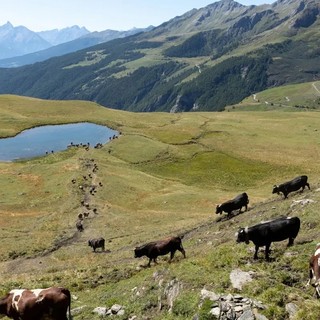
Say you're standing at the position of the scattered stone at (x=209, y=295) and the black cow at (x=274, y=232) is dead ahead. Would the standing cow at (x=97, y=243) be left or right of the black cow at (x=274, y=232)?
left

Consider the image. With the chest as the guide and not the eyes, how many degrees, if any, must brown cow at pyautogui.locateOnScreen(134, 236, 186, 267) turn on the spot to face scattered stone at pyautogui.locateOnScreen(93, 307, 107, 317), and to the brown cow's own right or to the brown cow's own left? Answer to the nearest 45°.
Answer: approximately 90° to the brown cow's own left

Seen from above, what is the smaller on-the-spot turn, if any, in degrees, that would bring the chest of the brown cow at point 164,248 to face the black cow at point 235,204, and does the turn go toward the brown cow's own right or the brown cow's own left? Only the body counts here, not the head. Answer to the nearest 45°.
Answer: approximately 135° to the brown cow's own right

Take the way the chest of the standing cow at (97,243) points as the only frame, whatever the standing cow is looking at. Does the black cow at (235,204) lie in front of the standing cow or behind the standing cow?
behind

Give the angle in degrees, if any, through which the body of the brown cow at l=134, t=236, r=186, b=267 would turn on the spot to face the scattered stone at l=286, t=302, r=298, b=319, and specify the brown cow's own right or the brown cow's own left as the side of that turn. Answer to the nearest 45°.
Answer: approximately 90° to the brown cow's own left

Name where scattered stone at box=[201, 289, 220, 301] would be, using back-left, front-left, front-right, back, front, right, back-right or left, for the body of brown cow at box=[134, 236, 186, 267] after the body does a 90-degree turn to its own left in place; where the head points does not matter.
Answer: front

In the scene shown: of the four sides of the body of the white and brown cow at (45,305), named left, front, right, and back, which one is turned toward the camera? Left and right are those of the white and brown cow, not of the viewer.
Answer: left

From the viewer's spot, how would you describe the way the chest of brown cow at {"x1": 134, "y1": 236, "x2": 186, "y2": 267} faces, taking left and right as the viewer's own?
facing to the left of the viewer

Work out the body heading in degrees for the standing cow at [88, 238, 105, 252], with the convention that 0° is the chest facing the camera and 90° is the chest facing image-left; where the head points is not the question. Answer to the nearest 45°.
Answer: approximately 90°

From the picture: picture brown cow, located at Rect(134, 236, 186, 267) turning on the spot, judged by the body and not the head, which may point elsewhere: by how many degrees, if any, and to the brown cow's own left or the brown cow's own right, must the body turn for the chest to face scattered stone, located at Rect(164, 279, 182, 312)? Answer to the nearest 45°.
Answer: approximately 90° to the brown cow's own left
